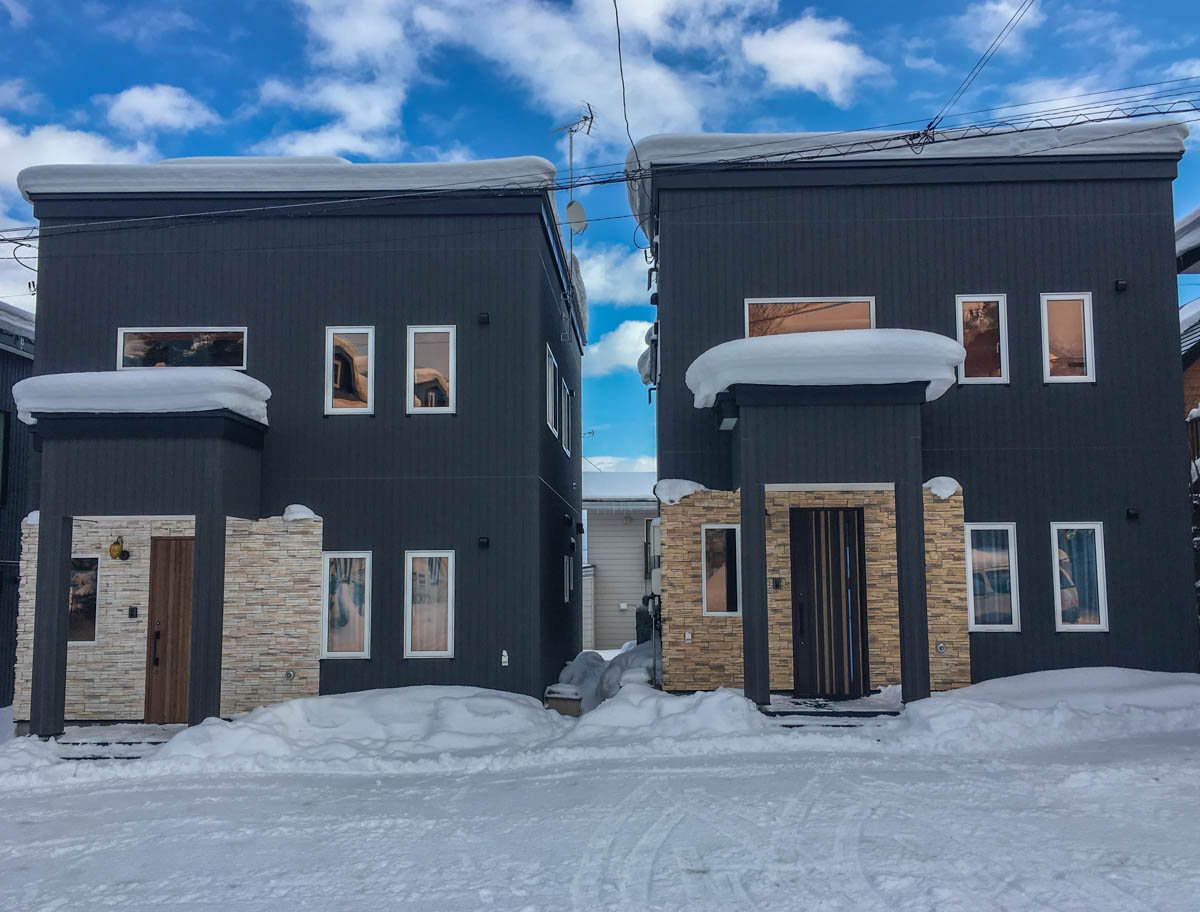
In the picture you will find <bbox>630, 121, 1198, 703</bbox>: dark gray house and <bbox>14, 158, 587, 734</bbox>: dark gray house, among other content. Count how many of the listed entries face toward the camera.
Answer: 2

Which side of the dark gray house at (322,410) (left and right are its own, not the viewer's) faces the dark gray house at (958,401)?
left

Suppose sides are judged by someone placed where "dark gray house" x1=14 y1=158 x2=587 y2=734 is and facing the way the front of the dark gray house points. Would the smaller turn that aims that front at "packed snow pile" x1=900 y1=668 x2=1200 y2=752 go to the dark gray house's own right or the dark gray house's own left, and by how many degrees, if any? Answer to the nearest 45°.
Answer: approximately 45° to the dark gray house's own left

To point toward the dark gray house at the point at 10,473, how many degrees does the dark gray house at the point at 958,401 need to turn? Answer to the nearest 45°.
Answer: approximately 90° to its right

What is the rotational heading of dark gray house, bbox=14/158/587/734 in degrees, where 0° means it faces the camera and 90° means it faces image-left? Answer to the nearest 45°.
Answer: approximately 0°

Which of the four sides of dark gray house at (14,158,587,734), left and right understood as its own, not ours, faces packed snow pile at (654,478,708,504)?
left

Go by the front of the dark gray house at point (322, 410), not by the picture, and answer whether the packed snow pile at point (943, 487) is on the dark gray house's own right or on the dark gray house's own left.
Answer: on the dark gray house's own left

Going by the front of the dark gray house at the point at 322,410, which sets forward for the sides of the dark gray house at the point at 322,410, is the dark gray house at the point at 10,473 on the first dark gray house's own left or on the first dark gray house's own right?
on the first dark gray house's own right

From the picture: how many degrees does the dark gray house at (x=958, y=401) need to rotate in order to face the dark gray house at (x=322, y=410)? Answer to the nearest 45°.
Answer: approximately 90° to its right
